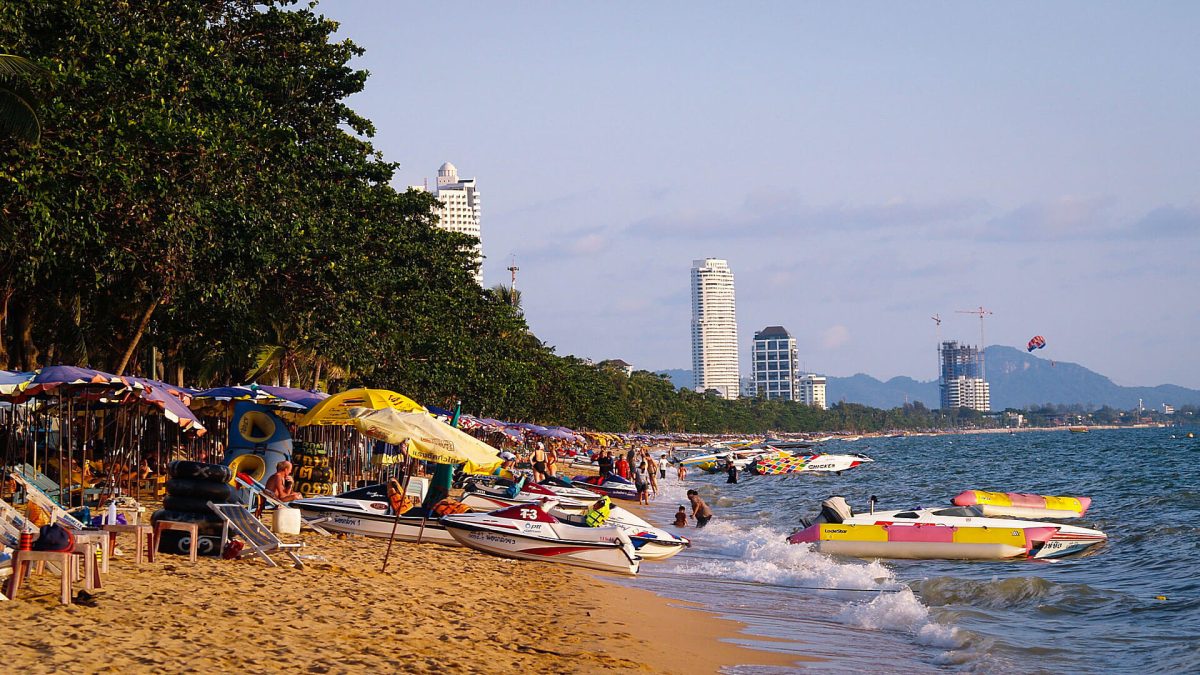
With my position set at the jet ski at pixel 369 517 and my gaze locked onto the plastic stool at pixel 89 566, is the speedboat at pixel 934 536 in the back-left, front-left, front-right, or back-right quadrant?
back-left

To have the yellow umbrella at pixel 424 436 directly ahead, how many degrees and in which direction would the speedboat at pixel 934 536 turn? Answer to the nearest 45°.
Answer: approximately 135° to its right

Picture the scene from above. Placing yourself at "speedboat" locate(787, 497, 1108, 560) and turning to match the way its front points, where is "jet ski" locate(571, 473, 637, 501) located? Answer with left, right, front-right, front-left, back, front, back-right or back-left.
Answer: back-left

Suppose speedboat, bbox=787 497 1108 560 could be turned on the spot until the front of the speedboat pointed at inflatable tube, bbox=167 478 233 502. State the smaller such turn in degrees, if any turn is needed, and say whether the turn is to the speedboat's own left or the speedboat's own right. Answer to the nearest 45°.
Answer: approximately 135° to the speedboat's own right

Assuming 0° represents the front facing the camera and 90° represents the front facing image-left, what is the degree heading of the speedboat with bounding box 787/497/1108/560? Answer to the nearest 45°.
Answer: approximately 270°
